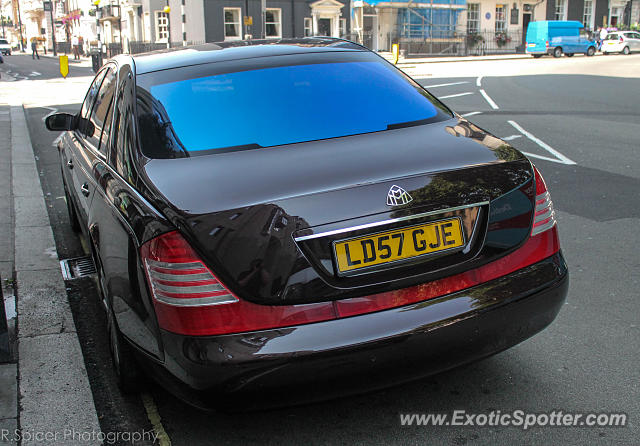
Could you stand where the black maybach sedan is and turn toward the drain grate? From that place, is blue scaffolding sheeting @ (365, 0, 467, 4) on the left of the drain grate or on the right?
right

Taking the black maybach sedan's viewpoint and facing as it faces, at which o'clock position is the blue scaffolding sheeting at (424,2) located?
The blue scaffolding sheeting is roughly at 2 o'clock from the black maybach sedan.

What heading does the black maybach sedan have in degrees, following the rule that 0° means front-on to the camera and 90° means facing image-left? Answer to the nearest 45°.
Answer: approximately 135°

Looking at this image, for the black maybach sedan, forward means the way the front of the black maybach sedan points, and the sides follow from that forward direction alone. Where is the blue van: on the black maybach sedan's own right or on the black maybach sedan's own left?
on the black maybach sedan's own right

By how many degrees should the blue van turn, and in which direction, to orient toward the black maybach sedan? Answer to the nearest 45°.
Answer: approximately 135° to its right

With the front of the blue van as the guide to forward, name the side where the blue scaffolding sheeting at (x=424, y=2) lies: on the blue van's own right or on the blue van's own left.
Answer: on the blue van's own left

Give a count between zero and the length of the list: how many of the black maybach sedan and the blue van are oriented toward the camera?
0

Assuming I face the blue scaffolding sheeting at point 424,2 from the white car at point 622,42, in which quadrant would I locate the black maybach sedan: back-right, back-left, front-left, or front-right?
front-left
